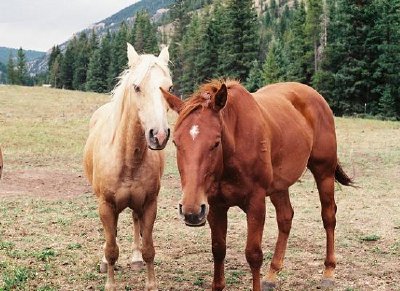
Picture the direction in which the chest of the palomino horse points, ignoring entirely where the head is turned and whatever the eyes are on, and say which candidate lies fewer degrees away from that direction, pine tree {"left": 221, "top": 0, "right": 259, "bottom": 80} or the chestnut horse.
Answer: the chestnut horse

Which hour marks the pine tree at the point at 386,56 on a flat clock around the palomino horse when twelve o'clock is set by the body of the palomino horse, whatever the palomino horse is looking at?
The pine tree is roughly at 7 o'clock from the palomino horse.

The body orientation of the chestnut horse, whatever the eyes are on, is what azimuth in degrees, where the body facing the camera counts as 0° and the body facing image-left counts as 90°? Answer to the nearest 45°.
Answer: approximately 45°

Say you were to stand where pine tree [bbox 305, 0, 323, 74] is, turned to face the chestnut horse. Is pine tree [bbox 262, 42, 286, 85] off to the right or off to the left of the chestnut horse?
right

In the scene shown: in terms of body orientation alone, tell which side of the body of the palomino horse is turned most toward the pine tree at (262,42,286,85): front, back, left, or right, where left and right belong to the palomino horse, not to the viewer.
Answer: back

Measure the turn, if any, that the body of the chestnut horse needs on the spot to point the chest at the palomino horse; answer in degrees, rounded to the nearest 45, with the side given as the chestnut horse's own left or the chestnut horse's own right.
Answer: approximately 45° to the chestnut horse's own right

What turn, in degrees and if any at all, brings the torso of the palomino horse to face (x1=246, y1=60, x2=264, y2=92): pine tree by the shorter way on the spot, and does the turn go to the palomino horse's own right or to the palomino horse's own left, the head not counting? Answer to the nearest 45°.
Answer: approximately 180°

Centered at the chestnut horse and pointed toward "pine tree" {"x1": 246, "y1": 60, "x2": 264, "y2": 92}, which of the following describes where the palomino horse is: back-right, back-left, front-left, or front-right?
front-left

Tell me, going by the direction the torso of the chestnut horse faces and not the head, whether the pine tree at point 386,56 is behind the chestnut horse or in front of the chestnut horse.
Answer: behind

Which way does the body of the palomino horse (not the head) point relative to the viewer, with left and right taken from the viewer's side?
facing the viewer

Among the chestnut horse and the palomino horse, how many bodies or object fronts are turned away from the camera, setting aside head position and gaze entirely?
0

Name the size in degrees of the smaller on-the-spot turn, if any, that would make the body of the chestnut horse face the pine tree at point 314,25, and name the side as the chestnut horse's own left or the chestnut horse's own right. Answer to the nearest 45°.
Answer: approximately 135° to the chestnut horse's own right

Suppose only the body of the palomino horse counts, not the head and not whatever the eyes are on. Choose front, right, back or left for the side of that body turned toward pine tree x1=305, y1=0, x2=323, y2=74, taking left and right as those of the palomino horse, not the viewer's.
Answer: back

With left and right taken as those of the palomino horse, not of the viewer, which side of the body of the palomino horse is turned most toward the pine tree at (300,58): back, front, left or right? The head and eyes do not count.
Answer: back
